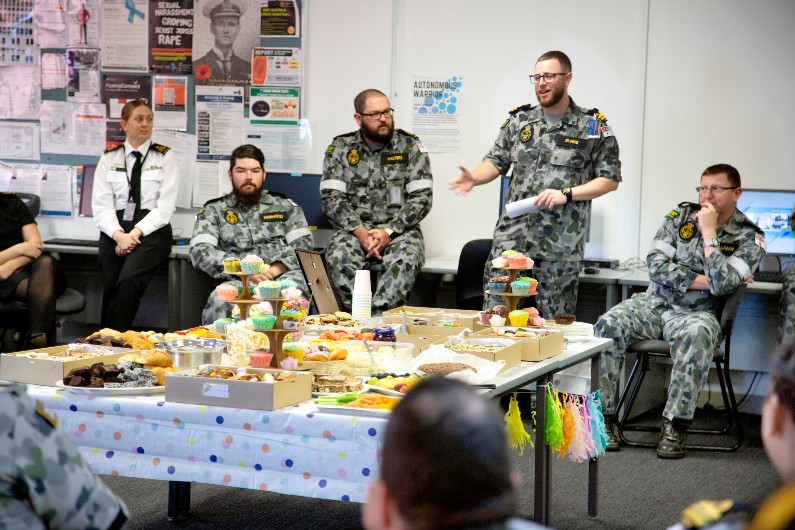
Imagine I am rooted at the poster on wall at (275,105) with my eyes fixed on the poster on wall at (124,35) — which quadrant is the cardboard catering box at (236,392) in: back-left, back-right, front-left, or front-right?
back-left

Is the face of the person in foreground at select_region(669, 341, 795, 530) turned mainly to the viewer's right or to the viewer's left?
to the viewer's left

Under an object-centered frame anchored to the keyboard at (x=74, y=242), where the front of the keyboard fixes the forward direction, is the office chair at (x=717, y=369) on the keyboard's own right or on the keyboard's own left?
on the keyboard's own left

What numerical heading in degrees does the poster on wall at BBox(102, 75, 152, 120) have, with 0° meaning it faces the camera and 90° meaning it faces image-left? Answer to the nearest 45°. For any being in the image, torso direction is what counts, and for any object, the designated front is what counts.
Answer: approximately 0°

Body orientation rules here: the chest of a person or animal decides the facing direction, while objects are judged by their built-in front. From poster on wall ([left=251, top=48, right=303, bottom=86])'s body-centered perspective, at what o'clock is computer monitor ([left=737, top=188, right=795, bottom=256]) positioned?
The computer monitor is roughly at 10 o'clock from the poster on wall.

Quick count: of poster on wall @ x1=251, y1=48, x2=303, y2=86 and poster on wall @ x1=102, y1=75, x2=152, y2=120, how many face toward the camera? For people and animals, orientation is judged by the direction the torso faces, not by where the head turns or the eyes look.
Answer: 2
